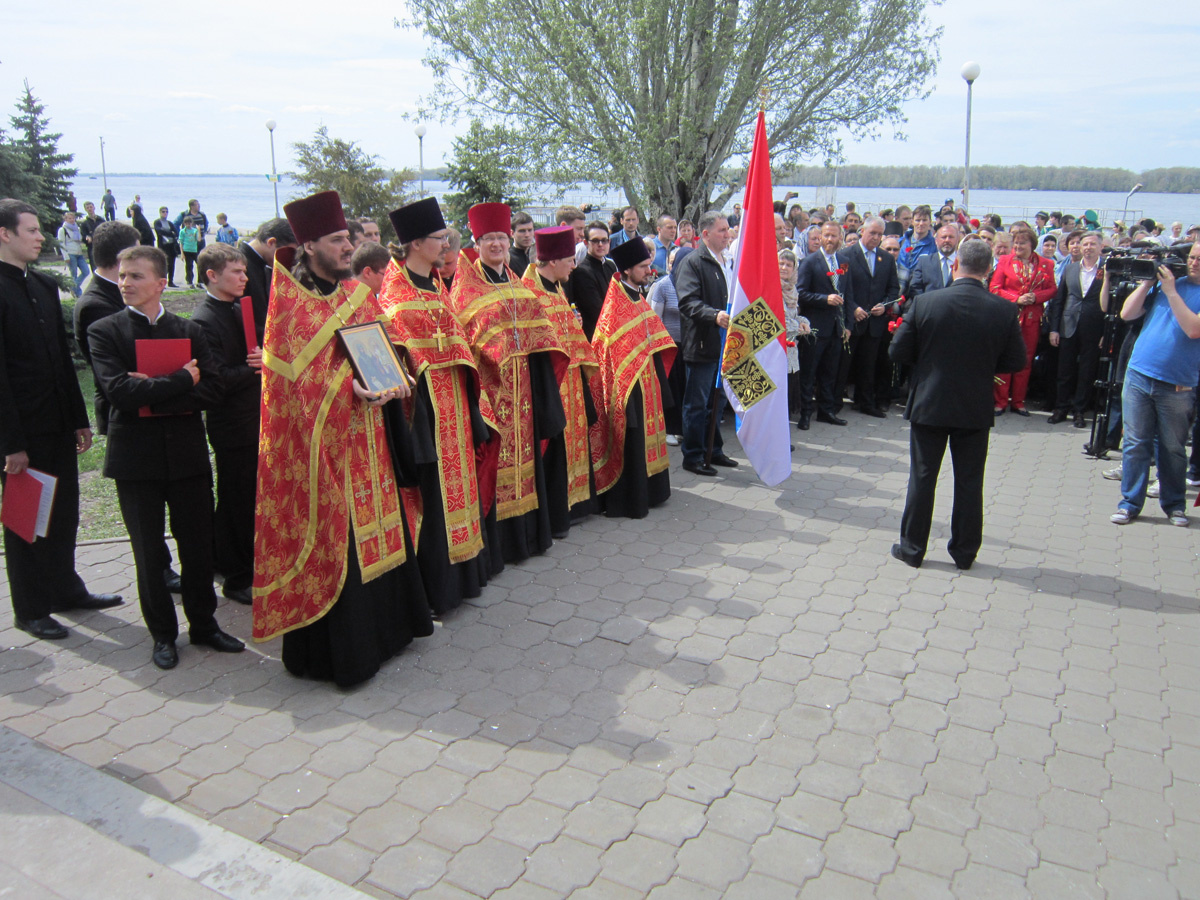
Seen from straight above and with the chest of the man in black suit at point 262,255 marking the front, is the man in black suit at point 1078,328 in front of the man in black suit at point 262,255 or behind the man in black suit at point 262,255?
in front

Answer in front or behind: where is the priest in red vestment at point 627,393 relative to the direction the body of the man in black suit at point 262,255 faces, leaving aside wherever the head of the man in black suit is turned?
in front

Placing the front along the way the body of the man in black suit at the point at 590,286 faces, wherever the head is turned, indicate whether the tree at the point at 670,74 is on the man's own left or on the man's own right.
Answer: on the man's own left

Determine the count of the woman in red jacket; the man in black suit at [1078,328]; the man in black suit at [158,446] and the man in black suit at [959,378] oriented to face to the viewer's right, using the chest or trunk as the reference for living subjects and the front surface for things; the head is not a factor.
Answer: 0

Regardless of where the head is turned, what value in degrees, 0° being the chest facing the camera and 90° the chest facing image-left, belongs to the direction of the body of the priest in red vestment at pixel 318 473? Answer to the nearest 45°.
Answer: approximately 315°

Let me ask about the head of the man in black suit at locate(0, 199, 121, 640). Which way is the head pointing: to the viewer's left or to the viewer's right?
to the viewer's right

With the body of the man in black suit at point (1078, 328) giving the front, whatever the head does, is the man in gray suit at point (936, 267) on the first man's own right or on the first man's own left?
on the first man's own right

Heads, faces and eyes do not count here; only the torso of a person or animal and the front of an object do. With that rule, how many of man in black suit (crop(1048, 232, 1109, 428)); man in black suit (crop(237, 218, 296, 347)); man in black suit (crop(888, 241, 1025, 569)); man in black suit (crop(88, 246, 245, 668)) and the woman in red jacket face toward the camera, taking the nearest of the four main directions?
3

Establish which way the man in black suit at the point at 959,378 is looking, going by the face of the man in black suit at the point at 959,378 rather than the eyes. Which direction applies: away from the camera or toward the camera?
away from the camera

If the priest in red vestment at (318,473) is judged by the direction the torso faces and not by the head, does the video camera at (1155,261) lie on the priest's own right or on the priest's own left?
on the priest's own left

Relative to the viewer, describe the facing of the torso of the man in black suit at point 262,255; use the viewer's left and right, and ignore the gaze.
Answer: facing to the right of the viewer

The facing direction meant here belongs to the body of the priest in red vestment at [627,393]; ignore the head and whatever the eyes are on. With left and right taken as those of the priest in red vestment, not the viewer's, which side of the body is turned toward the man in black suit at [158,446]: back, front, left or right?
right

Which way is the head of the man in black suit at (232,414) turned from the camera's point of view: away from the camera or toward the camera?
toward the camera

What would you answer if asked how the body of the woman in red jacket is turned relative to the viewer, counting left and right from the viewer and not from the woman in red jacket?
facing the viewer

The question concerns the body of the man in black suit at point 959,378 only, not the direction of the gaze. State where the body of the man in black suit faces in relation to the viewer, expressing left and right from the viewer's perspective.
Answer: facing away from the viewer
